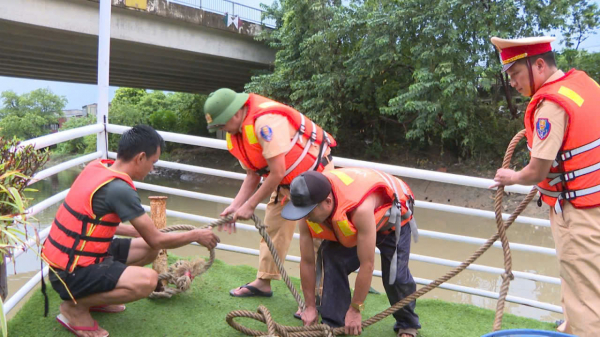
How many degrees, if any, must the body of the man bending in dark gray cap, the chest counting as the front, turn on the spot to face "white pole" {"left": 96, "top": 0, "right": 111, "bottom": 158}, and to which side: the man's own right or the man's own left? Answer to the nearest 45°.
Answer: approximately 90° to the man's own right

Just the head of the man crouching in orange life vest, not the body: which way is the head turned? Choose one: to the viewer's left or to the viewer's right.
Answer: to the viewer's right

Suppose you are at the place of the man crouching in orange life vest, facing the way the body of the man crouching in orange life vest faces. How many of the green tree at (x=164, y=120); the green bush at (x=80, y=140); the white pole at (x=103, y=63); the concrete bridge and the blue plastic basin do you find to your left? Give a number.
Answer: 4

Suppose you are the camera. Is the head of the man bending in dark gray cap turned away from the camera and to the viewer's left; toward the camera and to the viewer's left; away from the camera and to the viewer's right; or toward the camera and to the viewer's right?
toward the camera and to the viewer's left

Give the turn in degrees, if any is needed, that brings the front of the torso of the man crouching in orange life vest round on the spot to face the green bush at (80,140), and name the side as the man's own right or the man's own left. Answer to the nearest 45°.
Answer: approximately 90° to the man's own left

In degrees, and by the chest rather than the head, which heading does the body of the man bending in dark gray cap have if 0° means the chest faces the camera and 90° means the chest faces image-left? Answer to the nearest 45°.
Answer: approximately 45°

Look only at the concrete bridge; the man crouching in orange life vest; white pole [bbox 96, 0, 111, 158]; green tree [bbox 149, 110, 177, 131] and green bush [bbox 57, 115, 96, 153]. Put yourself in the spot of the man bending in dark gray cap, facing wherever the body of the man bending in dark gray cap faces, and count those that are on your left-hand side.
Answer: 0

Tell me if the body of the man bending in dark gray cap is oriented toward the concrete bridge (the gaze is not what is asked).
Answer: no

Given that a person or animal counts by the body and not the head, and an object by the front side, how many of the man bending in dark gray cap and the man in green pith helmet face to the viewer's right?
0

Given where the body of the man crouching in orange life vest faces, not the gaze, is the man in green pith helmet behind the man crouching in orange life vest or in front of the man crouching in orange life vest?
in front

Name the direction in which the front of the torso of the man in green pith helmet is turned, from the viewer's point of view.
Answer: to the viewer's left

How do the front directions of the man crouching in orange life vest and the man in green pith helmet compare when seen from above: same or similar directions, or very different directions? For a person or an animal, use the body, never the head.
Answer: very different directions

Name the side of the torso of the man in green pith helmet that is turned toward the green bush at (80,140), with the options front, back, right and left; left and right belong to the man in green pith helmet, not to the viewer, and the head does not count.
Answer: right

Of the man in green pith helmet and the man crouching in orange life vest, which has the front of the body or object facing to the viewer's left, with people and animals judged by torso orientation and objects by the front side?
the man in green pith helmet

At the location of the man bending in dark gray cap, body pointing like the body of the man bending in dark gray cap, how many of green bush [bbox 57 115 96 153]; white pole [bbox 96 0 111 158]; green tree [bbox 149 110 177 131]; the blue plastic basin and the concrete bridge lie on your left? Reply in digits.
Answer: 1

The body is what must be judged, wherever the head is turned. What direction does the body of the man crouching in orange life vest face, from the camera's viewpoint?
to the viewer's right
